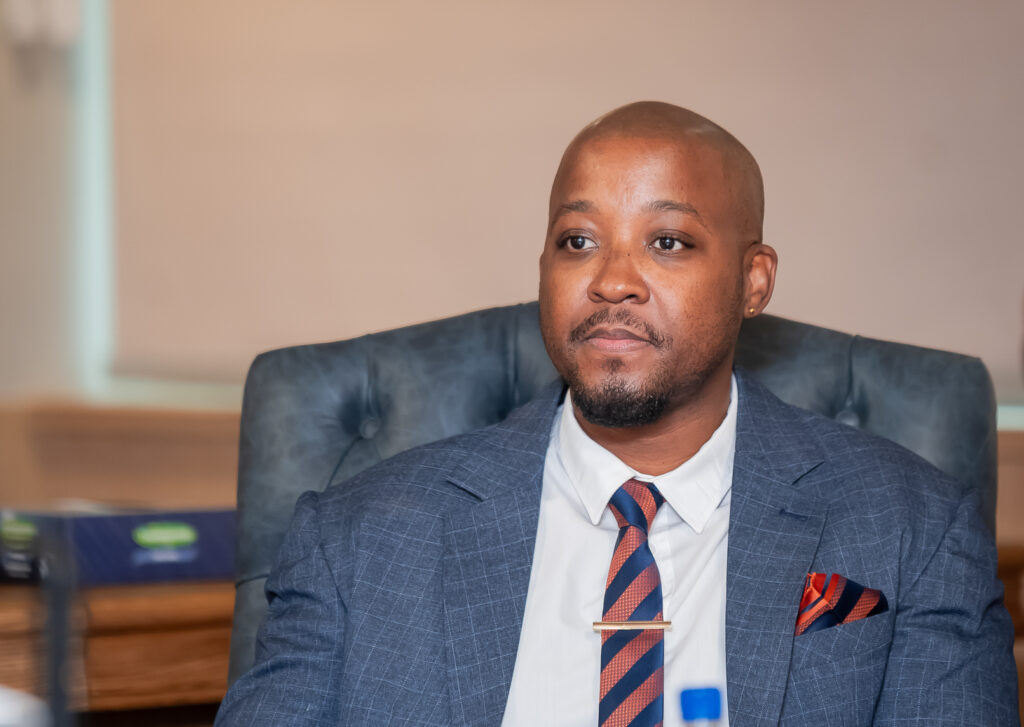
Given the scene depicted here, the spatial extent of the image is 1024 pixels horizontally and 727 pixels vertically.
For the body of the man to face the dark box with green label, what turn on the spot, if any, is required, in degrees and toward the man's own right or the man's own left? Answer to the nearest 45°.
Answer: approximately 135° to the man's own right

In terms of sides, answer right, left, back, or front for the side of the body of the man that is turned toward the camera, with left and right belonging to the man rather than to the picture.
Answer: front

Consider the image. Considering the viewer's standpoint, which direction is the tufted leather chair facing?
facing the viewer

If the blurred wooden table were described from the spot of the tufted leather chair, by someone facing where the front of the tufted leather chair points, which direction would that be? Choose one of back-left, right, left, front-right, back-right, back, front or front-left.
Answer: back-right

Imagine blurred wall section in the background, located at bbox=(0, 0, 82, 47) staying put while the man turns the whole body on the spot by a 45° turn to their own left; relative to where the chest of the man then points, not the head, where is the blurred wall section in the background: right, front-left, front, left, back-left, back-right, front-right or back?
back

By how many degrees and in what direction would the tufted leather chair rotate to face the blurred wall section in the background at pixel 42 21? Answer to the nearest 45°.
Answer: approximately 135° to its right

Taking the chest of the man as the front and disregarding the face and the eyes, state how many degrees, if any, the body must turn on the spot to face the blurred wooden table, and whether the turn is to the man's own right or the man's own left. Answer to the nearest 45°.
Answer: approximately 135° to the man's own right

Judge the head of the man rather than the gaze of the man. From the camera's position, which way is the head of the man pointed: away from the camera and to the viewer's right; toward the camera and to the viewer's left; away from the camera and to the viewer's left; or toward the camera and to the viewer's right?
toward the camera and to the viewer's left
